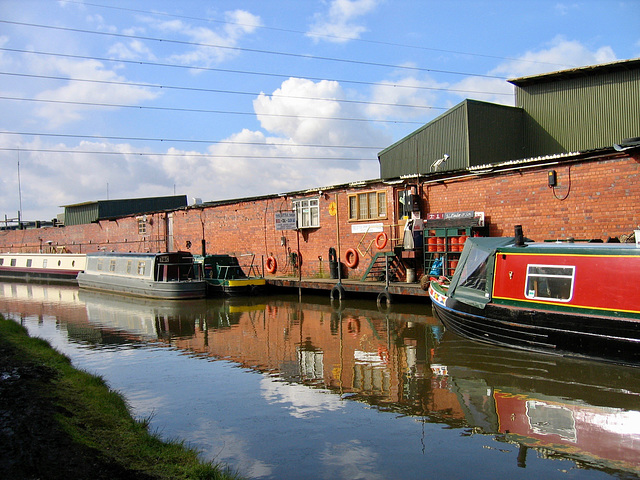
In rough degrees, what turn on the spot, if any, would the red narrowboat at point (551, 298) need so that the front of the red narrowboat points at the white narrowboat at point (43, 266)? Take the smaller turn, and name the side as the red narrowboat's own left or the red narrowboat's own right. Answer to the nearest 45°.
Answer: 0° — it already faces it

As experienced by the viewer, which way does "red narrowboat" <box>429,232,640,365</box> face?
facing away from the viewer and to the left of the viewer

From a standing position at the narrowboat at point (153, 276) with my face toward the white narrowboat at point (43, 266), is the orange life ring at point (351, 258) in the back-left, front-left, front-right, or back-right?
back-right
